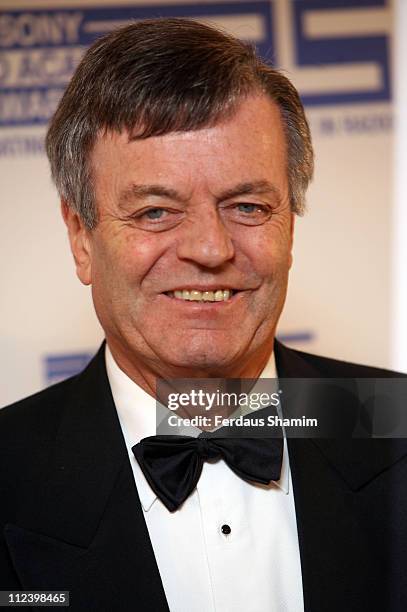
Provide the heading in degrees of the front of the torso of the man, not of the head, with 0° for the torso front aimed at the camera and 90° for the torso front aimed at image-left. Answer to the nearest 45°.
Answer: approximately 0°
